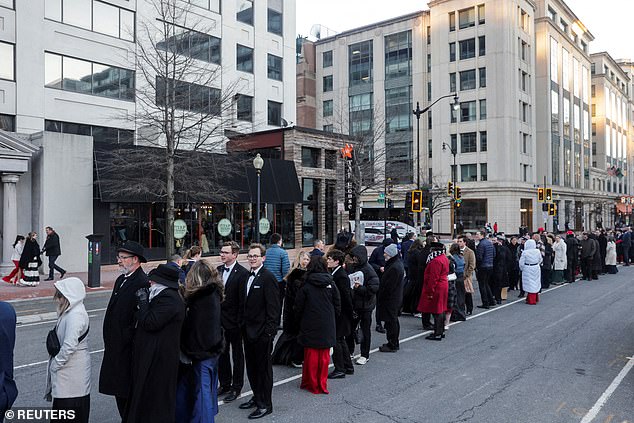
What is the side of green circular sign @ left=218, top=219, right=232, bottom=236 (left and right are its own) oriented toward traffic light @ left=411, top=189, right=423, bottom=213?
left

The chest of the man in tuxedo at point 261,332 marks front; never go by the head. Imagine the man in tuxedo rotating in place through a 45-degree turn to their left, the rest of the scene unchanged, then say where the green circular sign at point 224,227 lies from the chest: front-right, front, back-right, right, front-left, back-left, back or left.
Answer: back

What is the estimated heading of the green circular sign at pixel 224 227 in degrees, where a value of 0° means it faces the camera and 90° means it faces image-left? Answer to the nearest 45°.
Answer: approximately 0°

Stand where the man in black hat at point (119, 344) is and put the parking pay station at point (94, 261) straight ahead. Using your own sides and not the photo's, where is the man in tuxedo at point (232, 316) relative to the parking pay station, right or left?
right

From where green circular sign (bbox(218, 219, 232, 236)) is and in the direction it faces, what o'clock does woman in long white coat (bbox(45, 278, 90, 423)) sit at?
The woman in long white coat is roughly at 12 o'clock from the green circular sign.
